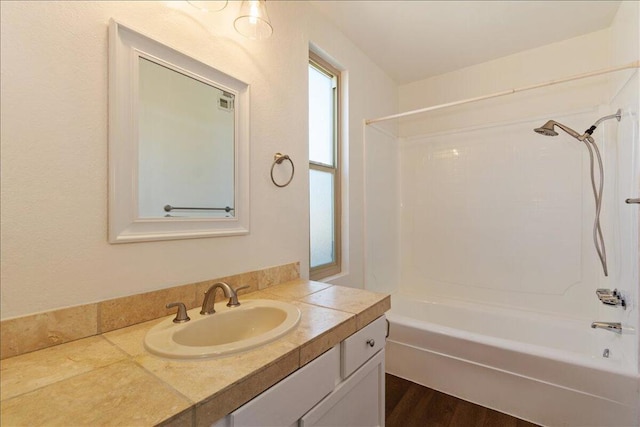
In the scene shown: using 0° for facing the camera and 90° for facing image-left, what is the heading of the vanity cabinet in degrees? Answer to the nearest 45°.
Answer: approximately 315°

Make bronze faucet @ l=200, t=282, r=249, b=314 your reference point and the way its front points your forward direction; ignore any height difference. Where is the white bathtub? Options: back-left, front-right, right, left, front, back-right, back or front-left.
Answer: front-left

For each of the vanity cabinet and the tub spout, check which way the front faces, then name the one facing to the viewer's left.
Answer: the tub spout

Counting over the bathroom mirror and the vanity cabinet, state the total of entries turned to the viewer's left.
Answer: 0

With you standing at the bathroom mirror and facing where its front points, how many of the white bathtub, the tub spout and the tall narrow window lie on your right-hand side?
0

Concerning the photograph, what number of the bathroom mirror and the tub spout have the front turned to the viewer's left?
1

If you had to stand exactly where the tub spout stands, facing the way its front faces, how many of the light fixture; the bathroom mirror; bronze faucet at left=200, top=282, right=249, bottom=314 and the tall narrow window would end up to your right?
0

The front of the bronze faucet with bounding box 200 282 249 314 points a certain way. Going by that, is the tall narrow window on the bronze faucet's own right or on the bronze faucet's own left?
on the bronze faucet's own left

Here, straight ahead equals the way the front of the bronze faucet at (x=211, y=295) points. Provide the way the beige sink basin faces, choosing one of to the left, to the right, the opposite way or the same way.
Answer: the same way

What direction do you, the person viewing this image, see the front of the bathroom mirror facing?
facing the viewer and to the right of the viewer

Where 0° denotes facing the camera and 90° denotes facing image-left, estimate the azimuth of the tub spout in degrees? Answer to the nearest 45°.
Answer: approximately 90°

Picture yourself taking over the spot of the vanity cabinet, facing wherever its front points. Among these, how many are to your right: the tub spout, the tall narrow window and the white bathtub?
0

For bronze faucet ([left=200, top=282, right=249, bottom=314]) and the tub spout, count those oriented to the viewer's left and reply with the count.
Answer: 1
